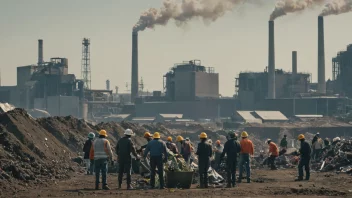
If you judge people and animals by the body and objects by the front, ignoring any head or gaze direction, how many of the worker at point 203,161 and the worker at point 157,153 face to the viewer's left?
0

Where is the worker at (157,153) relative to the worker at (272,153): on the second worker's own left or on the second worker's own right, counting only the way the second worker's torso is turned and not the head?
on the second worker's own left

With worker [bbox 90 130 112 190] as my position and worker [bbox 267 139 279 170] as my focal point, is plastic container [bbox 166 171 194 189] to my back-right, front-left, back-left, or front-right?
front-right

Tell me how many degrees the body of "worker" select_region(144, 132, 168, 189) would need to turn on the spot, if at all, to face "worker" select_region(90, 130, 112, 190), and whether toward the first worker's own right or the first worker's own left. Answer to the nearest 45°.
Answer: approximately 90° to the first worker's own left

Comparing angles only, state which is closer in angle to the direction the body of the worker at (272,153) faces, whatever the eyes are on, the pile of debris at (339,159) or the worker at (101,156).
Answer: the worker

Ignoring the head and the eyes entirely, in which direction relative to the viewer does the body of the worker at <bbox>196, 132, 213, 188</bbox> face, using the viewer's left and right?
facing away from the viewer

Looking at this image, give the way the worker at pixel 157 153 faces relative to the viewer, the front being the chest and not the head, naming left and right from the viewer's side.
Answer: facing away from the viewer

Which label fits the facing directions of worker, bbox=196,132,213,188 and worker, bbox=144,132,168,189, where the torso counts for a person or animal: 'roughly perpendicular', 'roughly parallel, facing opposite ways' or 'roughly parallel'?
roughly parallel

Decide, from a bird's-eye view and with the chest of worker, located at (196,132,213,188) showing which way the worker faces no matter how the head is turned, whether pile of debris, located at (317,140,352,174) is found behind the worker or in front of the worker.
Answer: in front

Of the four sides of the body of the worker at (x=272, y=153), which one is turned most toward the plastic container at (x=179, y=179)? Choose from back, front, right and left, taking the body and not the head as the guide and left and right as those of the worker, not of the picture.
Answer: left

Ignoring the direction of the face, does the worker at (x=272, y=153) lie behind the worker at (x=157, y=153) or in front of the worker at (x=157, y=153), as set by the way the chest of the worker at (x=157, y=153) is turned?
in front
